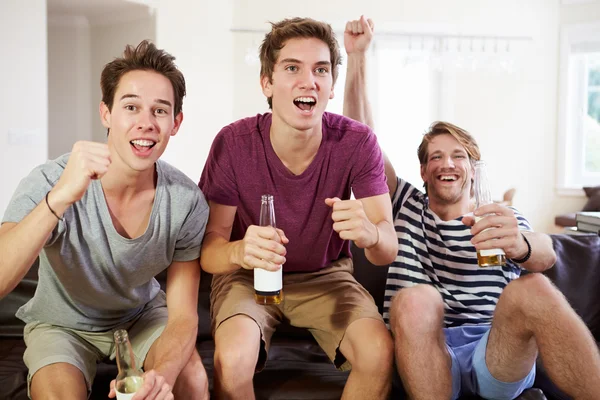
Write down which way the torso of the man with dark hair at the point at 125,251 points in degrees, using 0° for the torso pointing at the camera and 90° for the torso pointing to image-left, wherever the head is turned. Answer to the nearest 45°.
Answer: approximately 0°

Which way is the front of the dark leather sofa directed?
toward the camera

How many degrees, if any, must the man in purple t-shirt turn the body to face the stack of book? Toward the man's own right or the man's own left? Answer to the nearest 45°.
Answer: approximately 135° to the man's own left

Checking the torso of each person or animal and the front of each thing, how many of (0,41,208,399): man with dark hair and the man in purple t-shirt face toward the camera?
2

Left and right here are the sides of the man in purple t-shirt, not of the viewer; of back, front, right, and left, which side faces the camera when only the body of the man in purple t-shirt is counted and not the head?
front
